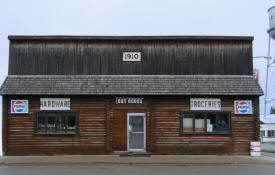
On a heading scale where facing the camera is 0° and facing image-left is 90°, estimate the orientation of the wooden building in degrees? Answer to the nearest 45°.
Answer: approximately 0°
